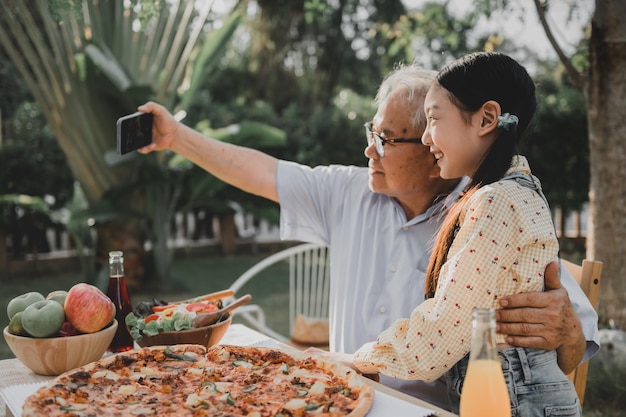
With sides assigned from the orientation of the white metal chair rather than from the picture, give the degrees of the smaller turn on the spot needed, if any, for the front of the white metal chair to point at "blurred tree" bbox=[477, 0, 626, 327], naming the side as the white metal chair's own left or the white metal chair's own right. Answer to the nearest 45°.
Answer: approximately 135° to the white metal chair's own left

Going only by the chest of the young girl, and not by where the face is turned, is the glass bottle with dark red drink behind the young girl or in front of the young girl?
in front

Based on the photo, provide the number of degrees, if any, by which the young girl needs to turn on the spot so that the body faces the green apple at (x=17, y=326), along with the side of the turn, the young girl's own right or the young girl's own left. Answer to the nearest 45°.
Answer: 0° — they already face it

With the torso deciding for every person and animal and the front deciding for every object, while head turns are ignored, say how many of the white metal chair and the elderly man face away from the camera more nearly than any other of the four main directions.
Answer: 0

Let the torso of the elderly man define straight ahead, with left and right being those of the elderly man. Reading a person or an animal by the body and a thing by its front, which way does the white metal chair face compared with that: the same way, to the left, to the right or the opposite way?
the same way

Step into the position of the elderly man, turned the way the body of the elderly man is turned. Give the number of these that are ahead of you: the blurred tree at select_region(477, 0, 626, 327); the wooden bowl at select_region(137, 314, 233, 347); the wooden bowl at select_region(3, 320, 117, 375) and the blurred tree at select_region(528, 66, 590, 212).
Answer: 2

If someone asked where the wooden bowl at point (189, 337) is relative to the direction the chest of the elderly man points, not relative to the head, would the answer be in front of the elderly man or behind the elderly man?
in front

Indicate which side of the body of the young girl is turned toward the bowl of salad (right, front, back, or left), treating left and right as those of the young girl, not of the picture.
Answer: front

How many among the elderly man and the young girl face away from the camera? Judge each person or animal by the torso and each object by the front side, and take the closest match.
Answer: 0

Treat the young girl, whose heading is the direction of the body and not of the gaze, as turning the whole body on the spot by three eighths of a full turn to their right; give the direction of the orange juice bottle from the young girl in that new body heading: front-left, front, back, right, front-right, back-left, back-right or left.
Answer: back-right

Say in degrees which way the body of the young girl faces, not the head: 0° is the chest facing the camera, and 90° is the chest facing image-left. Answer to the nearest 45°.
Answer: approximately 90°

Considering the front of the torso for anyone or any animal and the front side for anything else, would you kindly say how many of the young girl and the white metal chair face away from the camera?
0

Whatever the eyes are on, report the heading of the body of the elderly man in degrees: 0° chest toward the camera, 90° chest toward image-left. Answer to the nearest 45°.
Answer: approximately 45°

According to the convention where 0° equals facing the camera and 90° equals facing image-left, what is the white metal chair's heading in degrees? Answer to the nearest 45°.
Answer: approximately 45°

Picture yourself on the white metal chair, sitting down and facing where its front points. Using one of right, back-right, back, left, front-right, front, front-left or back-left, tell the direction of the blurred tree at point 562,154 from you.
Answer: back

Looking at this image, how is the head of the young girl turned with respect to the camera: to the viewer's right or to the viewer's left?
to the viewer's left
